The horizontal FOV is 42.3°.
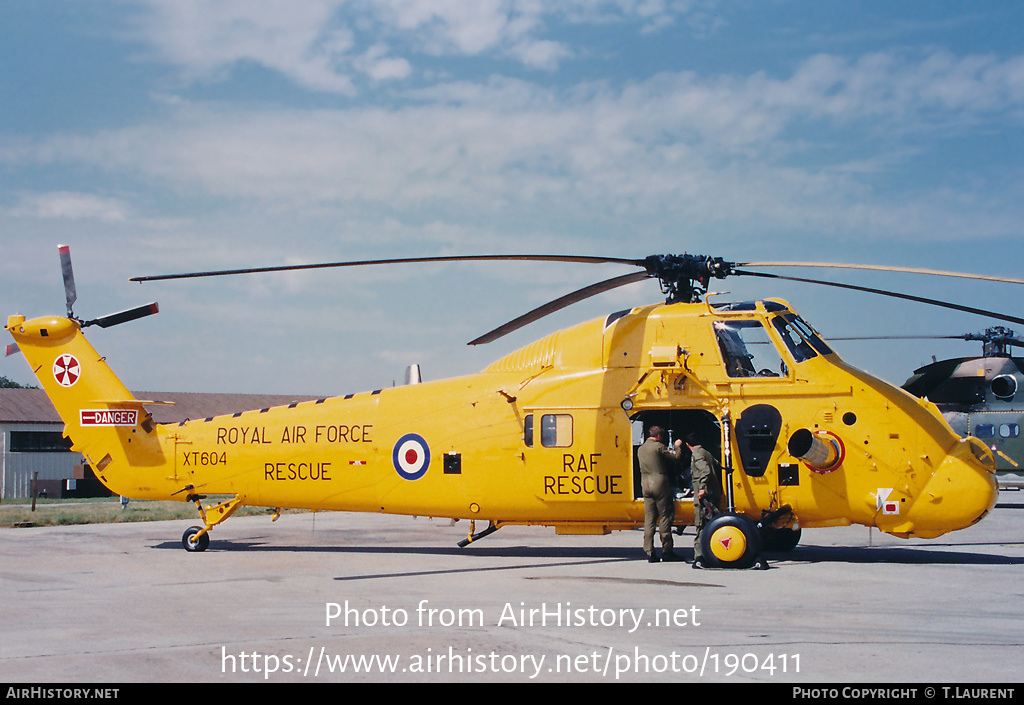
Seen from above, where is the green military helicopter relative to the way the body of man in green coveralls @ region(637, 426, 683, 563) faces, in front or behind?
in front

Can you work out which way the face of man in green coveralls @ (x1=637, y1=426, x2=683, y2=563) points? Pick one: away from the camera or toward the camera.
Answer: away from the camera

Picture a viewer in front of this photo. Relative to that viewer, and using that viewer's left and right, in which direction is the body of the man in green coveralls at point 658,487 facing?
facing away from the viewer and to the right of the viewer

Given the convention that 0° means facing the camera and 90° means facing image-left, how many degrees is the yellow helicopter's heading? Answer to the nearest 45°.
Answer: approximately 270°

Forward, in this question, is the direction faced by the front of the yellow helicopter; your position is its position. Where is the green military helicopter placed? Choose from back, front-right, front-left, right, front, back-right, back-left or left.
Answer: front-left
